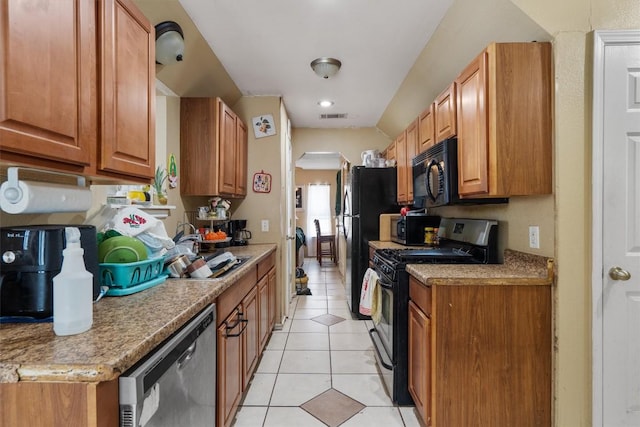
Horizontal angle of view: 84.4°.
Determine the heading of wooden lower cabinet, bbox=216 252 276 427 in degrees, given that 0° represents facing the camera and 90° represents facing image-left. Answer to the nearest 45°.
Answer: approximately 270°

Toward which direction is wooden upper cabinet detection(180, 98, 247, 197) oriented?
to the viewer's right

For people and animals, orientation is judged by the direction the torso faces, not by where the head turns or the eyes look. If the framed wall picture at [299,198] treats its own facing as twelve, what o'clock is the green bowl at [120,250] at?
The green bowl is roughly at 12 o'clock from the framed wall picture.

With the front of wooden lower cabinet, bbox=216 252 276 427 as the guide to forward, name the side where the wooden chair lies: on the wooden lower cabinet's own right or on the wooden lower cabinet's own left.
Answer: on the wooden lower cabinet's own left

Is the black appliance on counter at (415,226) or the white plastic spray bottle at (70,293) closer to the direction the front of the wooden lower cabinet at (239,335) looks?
the black appliance on counter

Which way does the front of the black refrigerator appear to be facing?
to the viewer's left

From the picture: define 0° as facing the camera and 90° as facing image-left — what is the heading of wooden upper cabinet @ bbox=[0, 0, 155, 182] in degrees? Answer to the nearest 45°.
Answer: approximately 315°

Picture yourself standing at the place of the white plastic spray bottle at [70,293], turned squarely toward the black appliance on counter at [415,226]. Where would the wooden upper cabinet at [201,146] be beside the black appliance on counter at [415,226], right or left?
left
